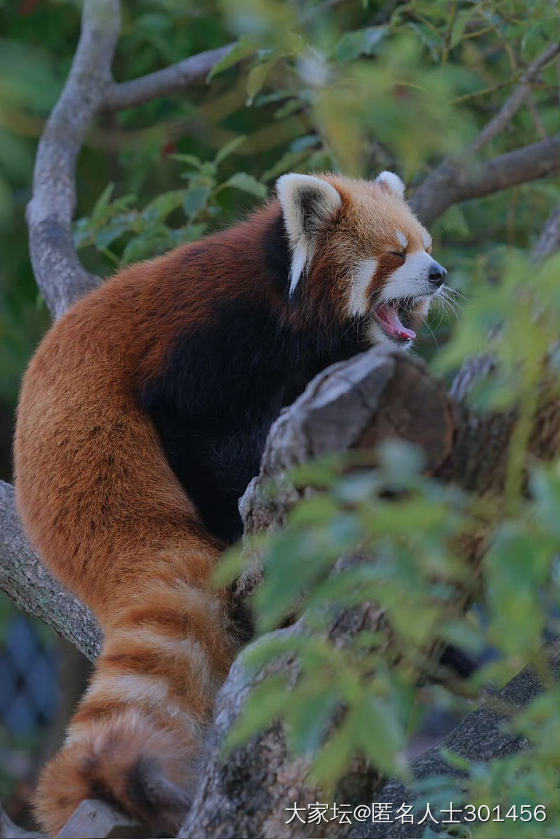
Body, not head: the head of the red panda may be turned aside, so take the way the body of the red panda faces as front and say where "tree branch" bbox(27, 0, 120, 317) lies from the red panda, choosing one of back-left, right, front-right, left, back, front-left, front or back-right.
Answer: left

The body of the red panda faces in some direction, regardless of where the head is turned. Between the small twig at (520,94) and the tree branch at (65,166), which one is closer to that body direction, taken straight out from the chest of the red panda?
the small twig

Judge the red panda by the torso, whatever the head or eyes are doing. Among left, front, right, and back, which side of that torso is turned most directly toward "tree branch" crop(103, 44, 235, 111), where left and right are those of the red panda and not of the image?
left

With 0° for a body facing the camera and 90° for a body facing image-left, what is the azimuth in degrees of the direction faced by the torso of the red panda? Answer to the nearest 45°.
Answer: approximately 270°

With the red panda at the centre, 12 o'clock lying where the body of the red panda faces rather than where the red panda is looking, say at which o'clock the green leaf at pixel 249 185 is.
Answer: The green leaf is roughly at 10 o'clock from the red panda.

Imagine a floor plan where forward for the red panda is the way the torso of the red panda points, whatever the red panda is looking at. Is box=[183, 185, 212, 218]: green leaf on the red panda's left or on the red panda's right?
on the red panda's left

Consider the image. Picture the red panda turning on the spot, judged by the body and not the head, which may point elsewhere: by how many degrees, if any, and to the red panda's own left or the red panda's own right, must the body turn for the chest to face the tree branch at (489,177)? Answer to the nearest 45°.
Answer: approximately 45° to the red panda's own left

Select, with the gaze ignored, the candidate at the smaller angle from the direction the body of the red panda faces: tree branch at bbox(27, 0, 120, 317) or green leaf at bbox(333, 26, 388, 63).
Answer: the green leaf
